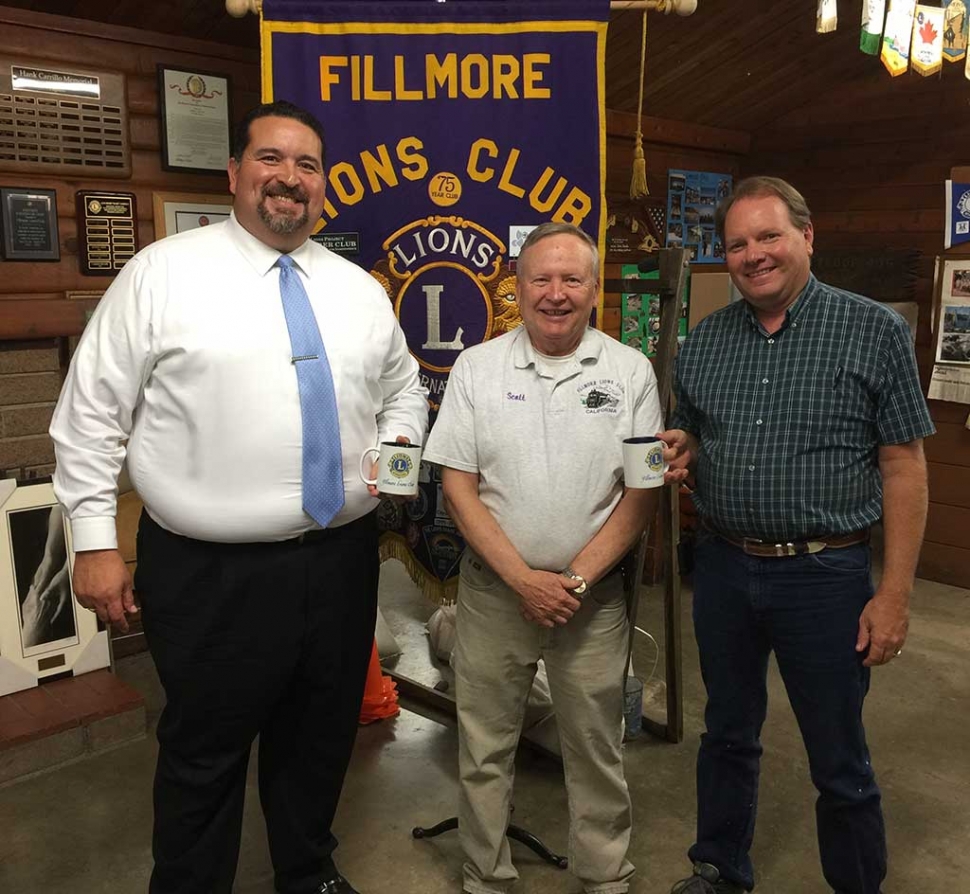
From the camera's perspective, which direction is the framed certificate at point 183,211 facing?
toward the camera

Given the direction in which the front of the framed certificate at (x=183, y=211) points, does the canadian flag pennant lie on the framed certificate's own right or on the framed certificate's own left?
on the framed certificate's own left

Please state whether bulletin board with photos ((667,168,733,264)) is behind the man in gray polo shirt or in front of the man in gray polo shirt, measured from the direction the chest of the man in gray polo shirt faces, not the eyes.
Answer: behind

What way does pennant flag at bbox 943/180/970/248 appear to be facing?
toward the camera

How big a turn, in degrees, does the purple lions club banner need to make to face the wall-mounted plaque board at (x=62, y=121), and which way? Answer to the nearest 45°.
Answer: approximately 135° to its right

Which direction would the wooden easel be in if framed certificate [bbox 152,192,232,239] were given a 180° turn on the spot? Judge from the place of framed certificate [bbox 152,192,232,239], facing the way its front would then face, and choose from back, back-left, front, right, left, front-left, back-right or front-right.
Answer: back-right

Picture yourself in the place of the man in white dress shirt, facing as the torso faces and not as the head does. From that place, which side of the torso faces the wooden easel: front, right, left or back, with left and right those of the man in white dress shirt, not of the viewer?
left

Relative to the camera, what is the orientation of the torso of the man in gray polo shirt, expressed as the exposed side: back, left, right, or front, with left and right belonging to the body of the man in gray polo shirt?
front

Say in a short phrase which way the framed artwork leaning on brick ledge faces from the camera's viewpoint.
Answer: facing the viewer and to the right of the viewer
